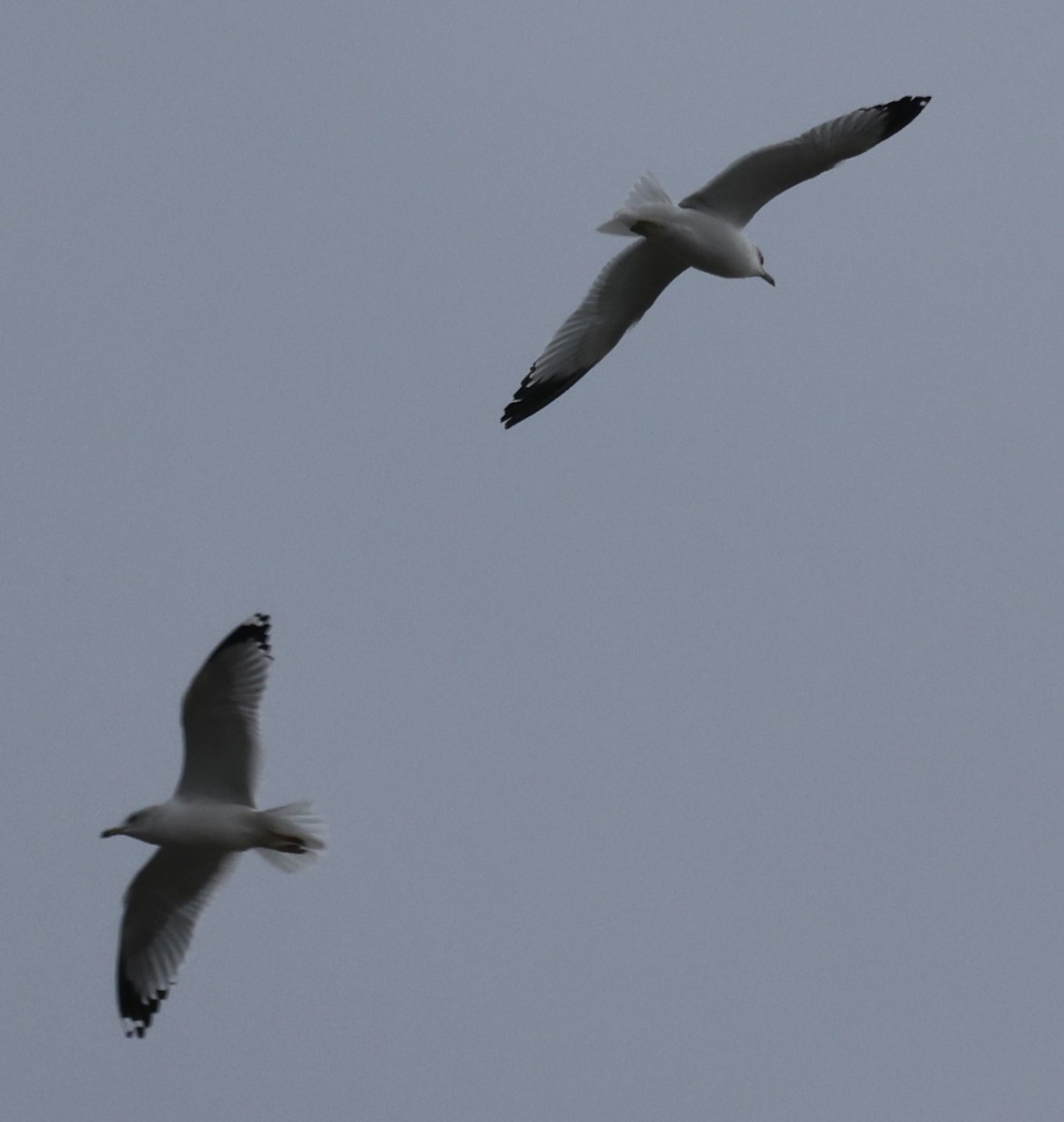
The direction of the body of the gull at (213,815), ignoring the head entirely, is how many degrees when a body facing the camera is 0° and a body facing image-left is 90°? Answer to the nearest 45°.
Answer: approximately 90°
